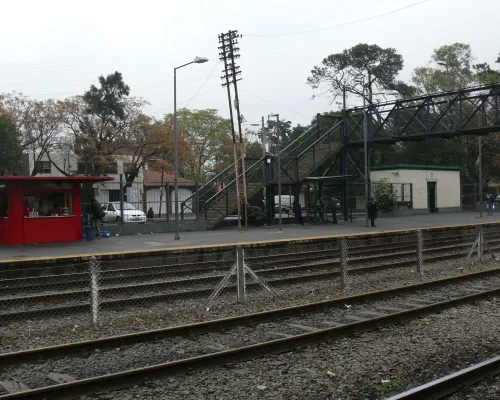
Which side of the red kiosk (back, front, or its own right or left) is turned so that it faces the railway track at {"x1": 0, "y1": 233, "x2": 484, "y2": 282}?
front

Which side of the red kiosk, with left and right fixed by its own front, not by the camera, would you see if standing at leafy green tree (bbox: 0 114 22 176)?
back

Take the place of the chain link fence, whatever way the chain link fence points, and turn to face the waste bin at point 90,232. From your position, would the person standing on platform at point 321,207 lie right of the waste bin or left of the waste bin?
right

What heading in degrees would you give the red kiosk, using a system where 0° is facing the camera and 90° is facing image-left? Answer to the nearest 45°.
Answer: approximately 0°
